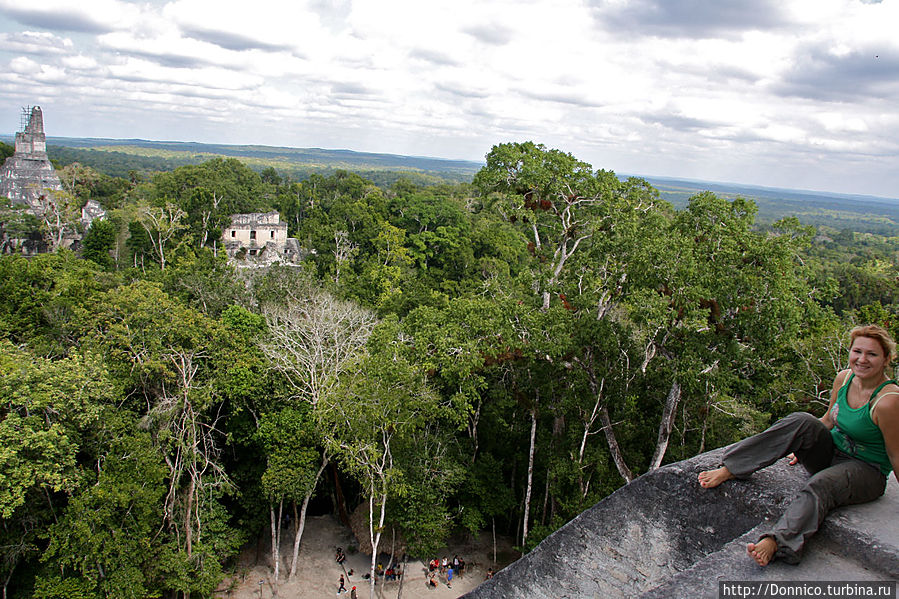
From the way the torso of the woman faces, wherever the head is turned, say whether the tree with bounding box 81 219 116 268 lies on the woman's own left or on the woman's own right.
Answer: on the woman's own right

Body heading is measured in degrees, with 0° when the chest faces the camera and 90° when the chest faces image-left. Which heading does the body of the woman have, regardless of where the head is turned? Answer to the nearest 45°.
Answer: approximately 45°

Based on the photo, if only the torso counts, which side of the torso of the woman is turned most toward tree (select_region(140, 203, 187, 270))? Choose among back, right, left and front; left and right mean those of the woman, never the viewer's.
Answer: right

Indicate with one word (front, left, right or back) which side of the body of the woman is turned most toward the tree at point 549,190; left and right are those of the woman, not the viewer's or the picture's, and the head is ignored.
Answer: right
